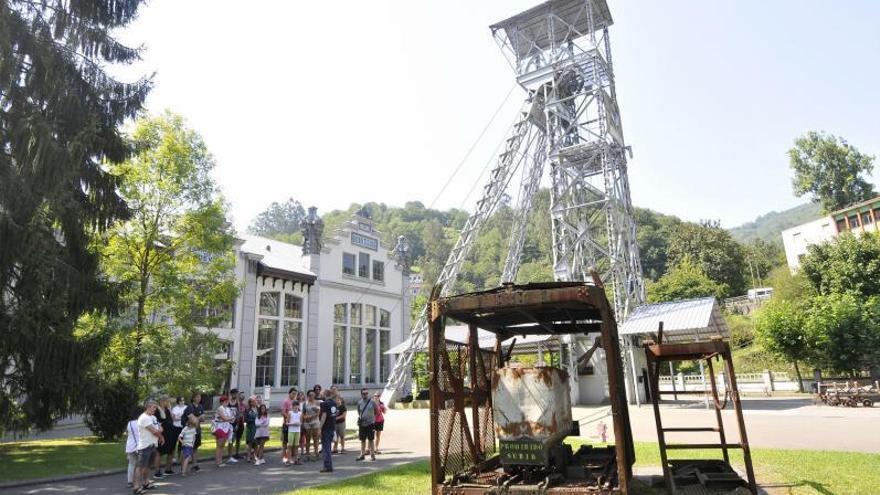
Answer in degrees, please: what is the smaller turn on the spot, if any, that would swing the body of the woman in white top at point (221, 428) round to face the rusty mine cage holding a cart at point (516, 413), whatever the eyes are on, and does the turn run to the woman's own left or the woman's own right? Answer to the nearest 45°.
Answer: approximately 45° to the woman's own right

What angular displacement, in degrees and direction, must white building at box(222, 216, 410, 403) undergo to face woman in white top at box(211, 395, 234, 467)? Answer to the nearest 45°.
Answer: approximately 45° to its right

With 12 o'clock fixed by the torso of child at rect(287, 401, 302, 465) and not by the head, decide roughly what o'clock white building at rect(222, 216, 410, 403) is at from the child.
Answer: The white building is roughly at 6 o'clock from the child.

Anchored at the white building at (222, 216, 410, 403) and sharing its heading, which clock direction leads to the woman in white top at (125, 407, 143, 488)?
The woman in white top is roughly at 2 o'clock from the white building.

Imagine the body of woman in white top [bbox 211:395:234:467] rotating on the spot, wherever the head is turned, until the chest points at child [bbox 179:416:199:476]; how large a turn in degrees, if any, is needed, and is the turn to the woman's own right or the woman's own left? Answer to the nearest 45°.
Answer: approximately 90° to the woman's own right

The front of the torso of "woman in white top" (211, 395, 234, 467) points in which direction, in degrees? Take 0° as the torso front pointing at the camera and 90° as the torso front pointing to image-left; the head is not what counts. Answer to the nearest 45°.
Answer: approximately 315°

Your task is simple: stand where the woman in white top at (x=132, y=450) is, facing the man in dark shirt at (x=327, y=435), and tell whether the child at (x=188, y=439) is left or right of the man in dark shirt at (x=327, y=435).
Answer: left

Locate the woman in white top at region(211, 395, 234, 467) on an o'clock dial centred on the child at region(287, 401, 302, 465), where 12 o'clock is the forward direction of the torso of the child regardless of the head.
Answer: The woman in white top is roughly at 3 o'clock from the child.

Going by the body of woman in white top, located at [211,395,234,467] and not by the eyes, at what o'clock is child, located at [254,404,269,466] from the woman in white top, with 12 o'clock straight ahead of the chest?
The child is roughly at 12 o'clock from the woman in white top.

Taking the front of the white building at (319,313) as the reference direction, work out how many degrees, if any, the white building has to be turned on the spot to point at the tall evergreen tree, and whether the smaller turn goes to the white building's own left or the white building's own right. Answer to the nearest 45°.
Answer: approximately 45° to the white building's own right

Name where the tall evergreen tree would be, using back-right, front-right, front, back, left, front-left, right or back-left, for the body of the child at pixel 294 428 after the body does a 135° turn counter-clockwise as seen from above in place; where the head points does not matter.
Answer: back-left
